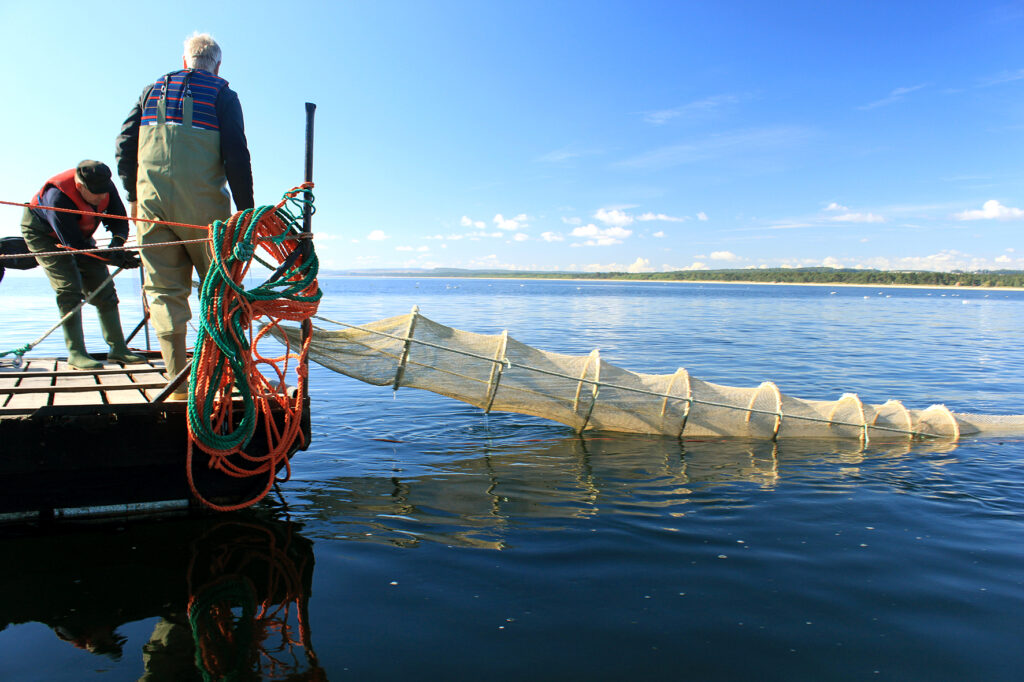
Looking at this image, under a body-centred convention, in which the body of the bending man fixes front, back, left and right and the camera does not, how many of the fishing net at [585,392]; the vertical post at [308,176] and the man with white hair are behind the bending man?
0

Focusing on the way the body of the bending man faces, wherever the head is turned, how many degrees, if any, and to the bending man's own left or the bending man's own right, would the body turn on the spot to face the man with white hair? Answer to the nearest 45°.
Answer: approximately 45° to the bending man's own right

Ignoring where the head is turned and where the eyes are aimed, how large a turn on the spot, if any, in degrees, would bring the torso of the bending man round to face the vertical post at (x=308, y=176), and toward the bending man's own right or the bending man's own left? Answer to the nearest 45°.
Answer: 0° — they already face it

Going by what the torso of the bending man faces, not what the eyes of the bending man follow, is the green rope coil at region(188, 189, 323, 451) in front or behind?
in front

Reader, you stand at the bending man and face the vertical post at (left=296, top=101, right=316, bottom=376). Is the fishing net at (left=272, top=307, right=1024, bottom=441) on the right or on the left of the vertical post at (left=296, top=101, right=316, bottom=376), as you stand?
left

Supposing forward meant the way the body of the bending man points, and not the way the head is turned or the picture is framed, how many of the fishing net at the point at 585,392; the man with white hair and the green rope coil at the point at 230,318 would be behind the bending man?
0

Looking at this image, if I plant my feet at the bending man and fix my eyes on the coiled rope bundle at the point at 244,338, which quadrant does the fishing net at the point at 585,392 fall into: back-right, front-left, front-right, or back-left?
front-left

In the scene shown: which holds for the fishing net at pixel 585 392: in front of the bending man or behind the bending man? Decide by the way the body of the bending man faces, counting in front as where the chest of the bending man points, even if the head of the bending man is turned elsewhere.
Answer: in front

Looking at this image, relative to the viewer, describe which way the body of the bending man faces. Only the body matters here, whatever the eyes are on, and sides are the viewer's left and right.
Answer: facing the viewer and to the right of the viewer
